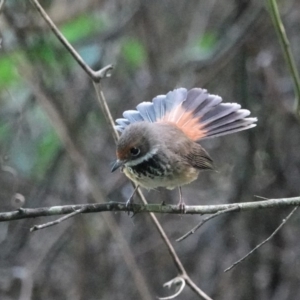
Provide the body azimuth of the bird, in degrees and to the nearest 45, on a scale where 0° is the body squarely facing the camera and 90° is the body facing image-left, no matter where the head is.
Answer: approximately 45°

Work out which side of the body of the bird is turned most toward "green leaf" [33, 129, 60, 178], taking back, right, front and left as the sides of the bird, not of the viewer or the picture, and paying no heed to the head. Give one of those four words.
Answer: right

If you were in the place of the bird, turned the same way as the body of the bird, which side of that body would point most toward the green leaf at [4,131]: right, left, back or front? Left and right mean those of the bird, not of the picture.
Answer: right
